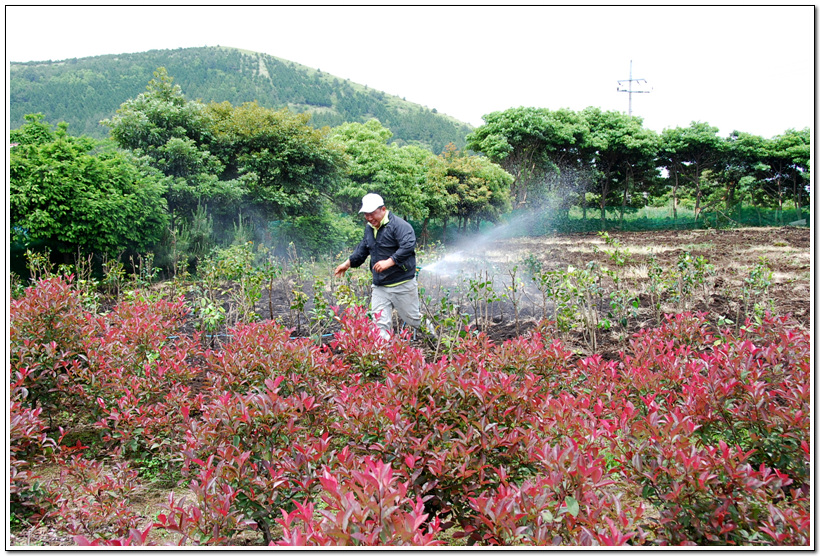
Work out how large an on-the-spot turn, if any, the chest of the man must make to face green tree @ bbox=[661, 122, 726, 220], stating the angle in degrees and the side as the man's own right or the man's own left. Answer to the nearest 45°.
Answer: approximately 180°

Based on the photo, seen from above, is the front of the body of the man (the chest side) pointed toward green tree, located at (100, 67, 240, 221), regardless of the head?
no

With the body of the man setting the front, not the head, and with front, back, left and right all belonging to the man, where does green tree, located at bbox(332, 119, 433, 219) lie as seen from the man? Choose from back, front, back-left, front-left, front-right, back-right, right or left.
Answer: back-right

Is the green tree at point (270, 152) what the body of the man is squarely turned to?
no

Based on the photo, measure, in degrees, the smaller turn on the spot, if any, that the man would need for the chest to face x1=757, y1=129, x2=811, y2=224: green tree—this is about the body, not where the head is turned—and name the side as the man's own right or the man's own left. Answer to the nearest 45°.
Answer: approximately 180°

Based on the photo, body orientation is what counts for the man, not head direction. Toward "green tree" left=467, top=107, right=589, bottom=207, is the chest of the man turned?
no

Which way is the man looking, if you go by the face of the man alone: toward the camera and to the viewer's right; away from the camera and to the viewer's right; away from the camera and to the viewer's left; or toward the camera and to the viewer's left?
toward the camera and to the viewer's left

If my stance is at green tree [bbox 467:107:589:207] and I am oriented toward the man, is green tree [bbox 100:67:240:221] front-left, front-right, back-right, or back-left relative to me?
front-right

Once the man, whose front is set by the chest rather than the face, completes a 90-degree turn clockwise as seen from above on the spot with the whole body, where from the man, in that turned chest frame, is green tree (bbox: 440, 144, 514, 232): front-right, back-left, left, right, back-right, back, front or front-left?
front-right
